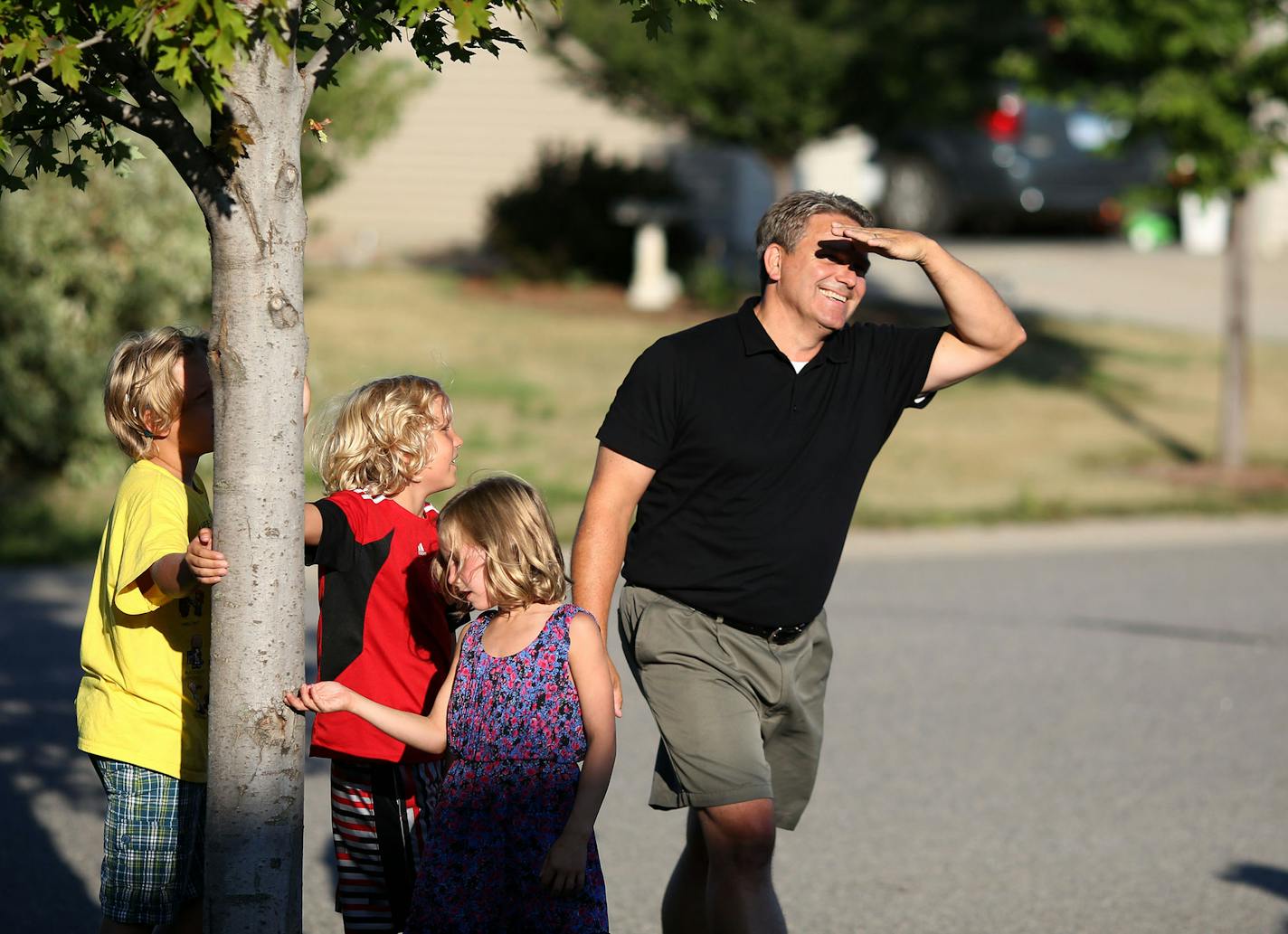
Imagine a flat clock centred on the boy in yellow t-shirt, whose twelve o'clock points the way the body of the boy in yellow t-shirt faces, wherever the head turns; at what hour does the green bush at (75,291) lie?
The green bush is roughly at 9 o'clock from the boy in yellow t-shirt.

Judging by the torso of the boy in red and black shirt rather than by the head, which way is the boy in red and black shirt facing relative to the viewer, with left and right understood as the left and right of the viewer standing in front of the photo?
facing to the right of the viewer

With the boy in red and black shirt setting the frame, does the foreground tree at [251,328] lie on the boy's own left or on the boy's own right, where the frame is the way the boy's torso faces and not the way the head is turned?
on the boy's own right

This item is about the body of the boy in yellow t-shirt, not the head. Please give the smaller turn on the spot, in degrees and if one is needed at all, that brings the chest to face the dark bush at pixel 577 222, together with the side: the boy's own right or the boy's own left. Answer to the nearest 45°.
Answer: approximately 90° to the boy's own left

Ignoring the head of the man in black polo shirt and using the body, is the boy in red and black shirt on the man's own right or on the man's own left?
on the man's own right

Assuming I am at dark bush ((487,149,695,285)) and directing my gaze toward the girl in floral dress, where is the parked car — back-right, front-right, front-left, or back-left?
back-left

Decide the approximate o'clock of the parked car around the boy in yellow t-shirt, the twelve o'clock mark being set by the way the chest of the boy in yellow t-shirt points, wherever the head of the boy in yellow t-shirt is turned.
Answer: The parked car is roughly at 10 o'clock from the boy in yellow t-shirt.

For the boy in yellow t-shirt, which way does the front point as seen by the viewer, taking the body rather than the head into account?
to the viewer's right

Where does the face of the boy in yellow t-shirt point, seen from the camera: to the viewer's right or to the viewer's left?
to the viewer's right

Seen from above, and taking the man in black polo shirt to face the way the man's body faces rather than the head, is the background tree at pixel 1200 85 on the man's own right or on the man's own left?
on the man's own left
